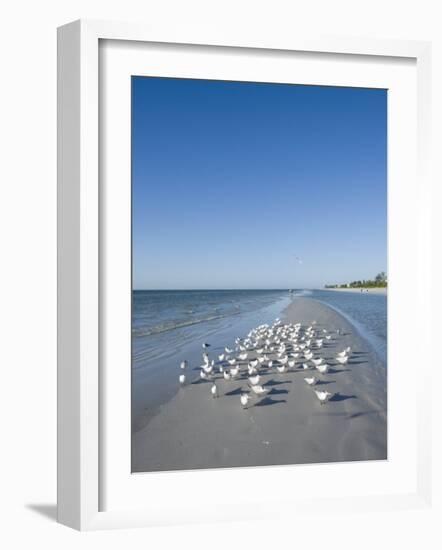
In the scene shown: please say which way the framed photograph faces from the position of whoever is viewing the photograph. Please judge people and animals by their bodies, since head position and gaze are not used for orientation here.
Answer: facing the viewer and to the right of the viewer
